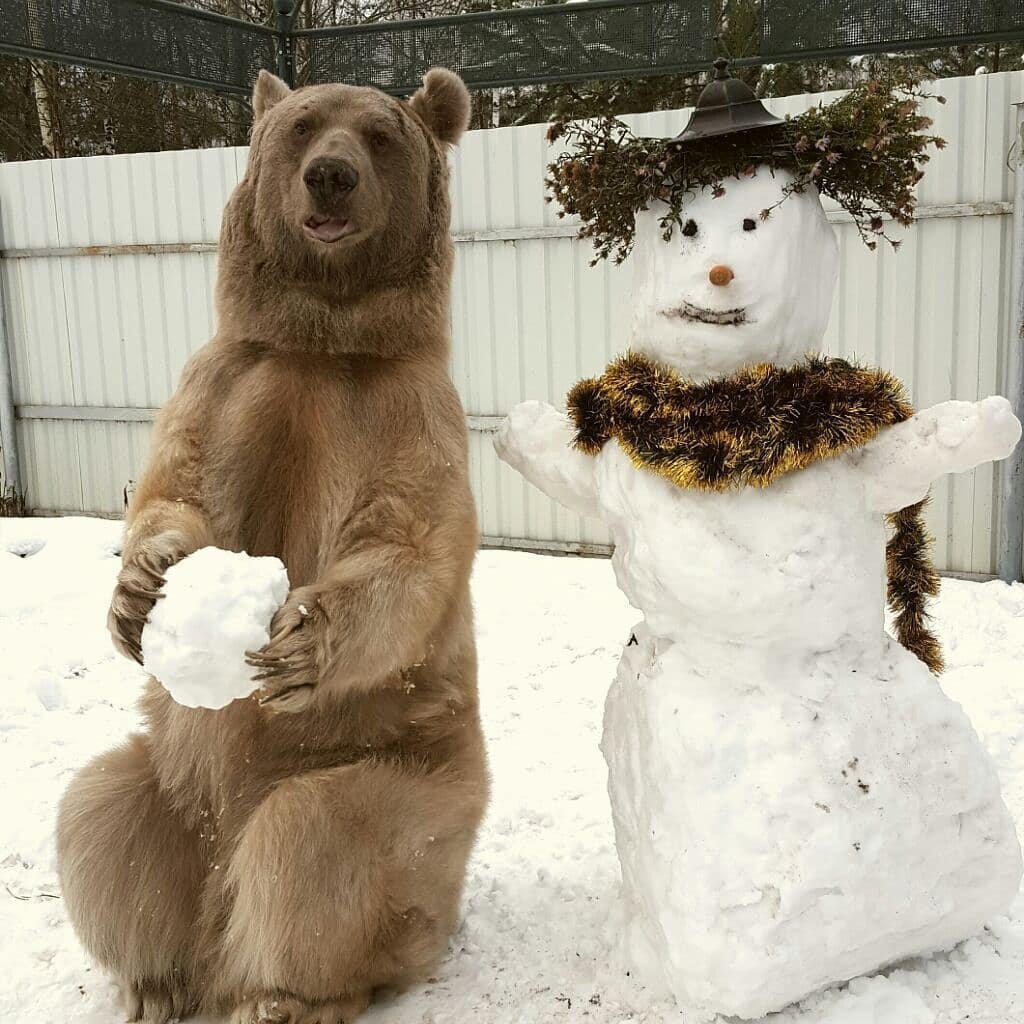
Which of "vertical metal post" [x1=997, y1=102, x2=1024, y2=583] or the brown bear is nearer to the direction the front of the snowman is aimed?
the brown bear

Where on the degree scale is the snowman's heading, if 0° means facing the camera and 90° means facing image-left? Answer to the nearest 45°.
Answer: approximately 0°

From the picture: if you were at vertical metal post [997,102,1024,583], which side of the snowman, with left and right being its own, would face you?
back

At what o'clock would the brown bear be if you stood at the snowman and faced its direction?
The brown bear is roughly at 3 o'clock from the snowman.
